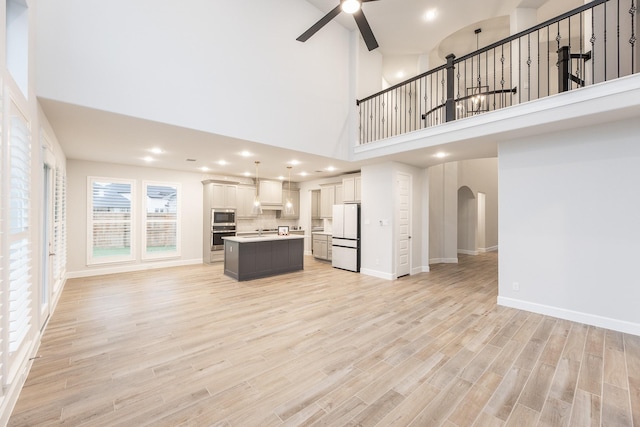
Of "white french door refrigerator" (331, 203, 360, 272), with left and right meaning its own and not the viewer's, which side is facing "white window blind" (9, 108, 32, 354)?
front

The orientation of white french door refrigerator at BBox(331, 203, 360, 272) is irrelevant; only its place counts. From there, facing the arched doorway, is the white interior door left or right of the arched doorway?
right

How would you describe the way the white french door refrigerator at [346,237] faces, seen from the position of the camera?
facing the viewer and to the left of the viewer

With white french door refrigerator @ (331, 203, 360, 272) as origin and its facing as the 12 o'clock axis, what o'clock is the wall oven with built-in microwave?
The wall oven with built-in microwave is roughly at 2 o'clock from the white french door refrigerator.

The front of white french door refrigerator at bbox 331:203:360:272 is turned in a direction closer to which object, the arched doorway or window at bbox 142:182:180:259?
the window

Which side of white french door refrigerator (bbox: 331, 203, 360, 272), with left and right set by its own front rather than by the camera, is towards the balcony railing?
left

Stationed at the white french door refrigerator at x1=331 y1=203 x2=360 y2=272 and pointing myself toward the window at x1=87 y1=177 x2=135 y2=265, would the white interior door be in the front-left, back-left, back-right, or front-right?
back-left

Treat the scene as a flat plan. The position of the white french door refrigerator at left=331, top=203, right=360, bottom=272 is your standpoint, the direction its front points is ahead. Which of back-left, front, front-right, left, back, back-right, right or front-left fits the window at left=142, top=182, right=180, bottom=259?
front-right

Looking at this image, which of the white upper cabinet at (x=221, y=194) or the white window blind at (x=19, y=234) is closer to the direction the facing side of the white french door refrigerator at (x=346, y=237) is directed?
the white window blind

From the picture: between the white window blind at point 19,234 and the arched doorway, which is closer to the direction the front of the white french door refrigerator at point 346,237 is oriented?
the white window blind

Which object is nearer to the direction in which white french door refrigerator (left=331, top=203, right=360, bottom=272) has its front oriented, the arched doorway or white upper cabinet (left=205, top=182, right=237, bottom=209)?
the white upper cabinet

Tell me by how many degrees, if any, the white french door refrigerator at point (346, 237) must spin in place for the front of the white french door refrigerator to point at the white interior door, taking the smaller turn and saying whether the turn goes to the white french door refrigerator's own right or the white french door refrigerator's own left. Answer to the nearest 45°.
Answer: approximately 135° to the white french door refrigerator's own left
